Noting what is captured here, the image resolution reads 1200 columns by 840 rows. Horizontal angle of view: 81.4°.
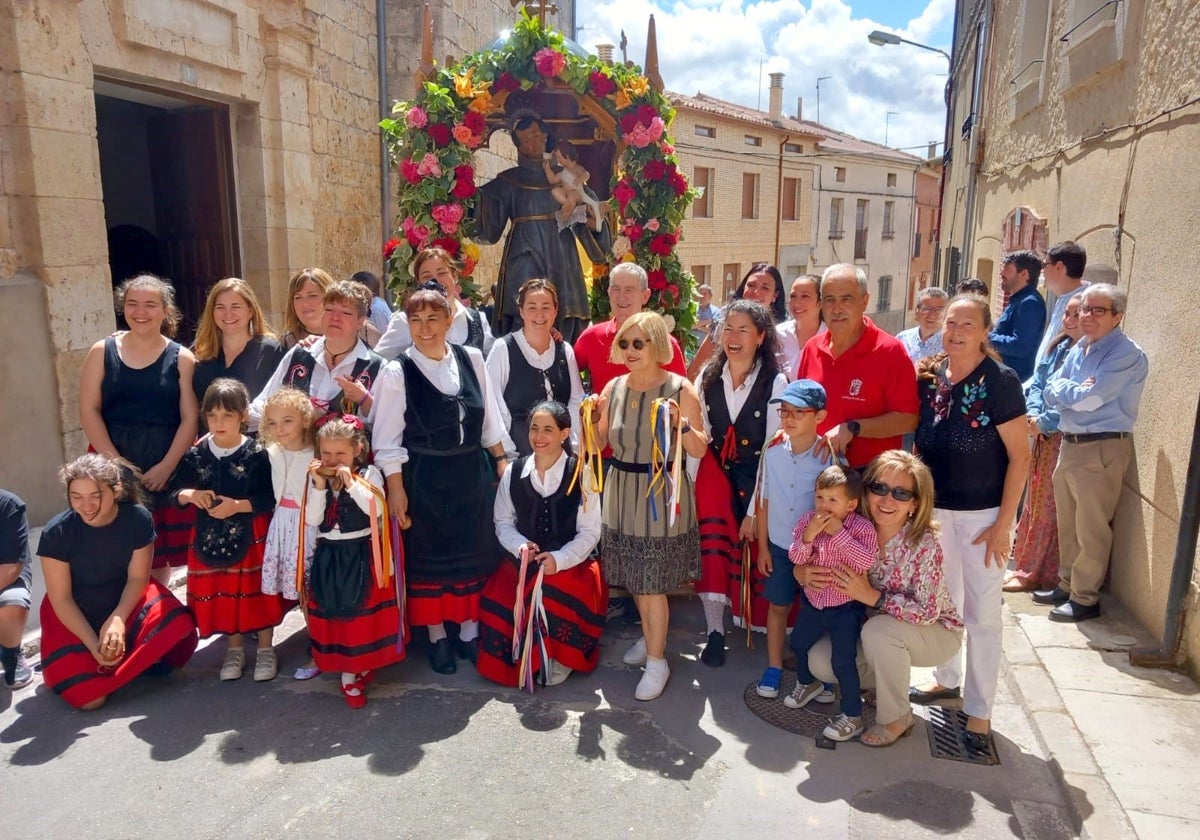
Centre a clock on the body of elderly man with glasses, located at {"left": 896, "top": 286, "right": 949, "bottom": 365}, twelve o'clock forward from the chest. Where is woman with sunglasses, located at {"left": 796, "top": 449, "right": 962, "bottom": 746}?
The woman with sunglasses is roughly at 12 o'clock from the elderly man with glasses.

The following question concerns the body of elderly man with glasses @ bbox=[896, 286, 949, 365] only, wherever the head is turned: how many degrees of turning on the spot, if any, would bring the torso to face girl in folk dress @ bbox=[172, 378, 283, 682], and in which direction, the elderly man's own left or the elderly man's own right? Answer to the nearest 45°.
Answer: approximately 45° to the elderly man's own right

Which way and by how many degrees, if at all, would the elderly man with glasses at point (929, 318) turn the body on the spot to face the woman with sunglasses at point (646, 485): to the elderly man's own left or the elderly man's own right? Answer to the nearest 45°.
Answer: approximately 45° to the elderly man's own right

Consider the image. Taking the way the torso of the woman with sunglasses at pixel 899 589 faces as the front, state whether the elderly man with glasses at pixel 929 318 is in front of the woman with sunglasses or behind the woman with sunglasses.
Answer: behind

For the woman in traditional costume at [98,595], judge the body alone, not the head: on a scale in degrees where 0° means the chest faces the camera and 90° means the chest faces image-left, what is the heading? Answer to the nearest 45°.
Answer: approximately 315°

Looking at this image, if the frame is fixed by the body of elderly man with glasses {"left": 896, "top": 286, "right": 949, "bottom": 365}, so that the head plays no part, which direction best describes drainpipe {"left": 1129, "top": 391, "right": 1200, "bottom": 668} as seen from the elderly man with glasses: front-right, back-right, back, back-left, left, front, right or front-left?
front-left

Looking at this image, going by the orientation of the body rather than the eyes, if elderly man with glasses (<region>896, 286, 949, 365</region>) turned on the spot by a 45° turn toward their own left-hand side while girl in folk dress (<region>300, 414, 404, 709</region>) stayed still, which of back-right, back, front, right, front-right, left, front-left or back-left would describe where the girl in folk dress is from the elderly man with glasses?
right

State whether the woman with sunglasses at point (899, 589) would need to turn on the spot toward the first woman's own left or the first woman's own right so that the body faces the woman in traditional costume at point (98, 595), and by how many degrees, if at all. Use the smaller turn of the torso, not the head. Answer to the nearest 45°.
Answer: approximately 45° to the first woman's own right

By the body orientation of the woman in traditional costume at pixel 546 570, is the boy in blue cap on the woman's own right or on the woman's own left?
on the woman's own left

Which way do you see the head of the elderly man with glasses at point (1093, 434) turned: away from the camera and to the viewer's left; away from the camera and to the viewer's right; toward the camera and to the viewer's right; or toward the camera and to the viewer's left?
toward the camera and to the viewer's left

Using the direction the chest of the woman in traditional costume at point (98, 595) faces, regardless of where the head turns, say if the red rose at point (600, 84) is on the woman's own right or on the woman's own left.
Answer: on the woman's own left

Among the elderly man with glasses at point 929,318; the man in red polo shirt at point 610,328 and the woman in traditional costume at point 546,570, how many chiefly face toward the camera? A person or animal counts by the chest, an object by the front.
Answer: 3
